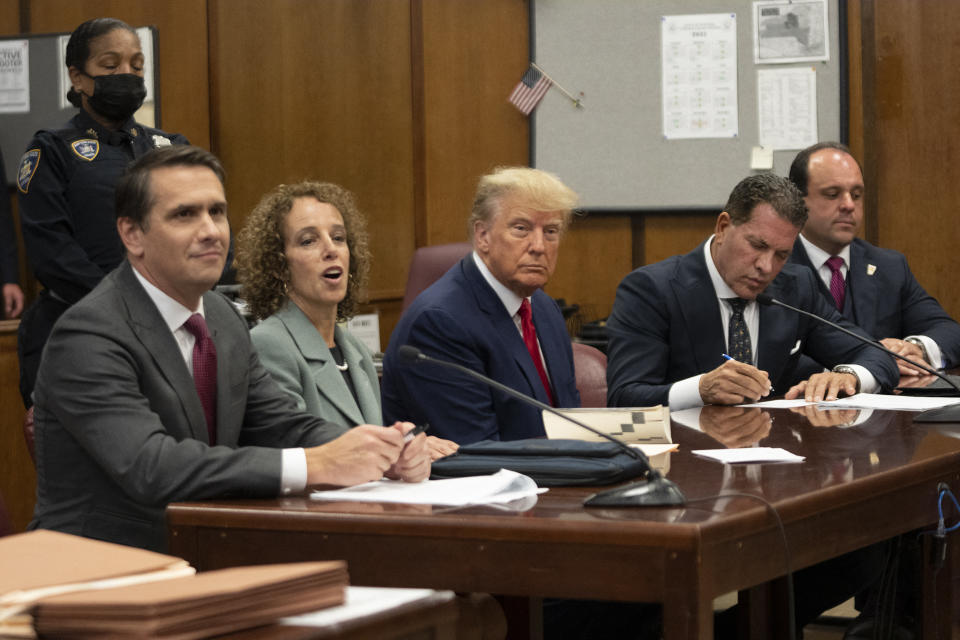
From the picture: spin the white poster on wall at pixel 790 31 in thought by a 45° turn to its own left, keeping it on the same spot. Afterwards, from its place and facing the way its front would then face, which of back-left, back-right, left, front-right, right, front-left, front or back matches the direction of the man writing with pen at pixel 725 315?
front-right

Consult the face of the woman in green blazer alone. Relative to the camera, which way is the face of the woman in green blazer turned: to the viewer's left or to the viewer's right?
to the viewer's right

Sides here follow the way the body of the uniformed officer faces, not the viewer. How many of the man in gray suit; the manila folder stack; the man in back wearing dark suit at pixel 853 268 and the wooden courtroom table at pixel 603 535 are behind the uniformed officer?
0

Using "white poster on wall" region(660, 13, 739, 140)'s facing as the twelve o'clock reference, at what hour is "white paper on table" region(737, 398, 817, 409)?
The white paper on table is roughly at 12 o'clock from the white poster on wall.

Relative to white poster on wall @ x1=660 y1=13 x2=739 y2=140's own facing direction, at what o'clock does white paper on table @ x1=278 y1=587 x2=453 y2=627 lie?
The white paper on table is roughly at 12 o'clock from the white poster on wall.

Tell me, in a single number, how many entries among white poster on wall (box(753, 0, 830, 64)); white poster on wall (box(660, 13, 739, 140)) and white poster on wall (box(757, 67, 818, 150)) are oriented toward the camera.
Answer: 3

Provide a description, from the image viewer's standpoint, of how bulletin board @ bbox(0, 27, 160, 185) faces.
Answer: facing the viewer

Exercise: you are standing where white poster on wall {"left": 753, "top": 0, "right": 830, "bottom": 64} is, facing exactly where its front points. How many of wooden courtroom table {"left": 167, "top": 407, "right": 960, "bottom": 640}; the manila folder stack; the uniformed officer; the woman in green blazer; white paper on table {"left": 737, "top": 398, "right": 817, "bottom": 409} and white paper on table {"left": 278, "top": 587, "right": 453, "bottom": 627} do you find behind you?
0

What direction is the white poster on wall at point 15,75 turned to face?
toward the camera

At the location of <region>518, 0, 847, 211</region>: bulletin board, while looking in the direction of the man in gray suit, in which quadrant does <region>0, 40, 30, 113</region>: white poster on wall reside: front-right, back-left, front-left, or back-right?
front-right

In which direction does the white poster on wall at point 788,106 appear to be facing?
toward the camera

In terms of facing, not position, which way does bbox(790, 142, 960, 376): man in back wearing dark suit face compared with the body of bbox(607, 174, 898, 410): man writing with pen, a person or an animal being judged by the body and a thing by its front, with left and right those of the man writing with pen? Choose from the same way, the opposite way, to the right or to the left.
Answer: the same way

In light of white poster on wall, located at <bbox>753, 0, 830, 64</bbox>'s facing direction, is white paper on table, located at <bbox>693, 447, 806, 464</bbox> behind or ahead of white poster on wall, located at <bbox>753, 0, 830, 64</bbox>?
ahead

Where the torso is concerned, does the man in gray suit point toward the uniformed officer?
no

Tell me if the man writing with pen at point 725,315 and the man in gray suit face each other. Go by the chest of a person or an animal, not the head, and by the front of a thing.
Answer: no

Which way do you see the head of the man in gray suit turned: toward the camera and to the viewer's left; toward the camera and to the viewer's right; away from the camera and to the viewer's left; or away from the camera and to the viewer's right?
toward the camera and to the viewer's right
